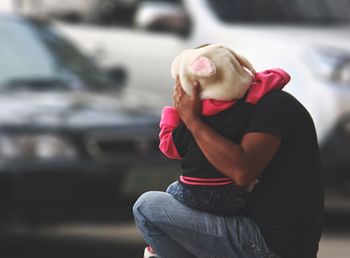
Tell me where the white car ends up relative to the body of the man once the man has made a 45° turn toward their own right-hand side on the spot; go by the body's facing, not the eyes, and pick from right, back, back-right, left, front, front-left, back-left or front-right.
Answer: front-right

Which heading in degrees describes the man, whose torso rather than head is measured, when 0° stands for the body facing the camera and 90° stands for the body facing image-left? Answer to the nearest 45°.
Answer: approximately 90°
